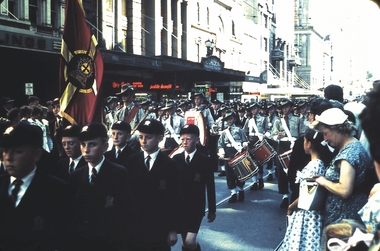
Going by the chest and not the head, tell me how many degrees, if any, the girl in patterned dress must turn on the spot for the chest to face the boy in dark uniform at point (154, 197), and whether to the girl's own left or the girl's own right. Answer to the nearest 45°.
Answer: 0° — they already face them

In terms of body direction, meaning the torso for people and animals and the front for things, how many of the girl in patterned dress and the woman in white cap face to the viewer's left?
2

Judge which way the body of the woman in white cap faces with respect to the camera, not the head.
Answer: to the viewer's left

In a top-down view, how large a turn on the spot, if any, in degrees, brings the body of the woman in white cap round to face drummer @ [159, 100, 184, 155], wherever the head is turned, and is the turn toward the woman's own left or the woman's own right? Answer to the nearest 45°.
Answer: approximately 45° to the woman's own right

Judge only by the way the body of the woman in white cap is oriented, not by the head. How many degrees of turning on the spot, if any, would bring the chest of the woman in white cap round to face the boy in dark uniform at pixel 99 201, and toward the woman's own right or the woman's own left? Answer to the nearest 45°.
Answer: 0° — they already face them

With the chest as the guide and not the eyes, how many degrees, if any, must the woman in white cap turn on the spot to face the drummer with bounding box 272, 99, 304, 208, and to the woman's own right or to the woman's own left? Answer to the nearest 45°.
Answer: approximately 90° to the woman's own right

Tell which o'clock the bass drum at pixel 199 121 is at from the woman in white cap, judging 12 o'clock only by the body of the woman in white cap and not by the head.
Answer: The bass drum is roughly at 2 o'clock from the woman in white cap.
